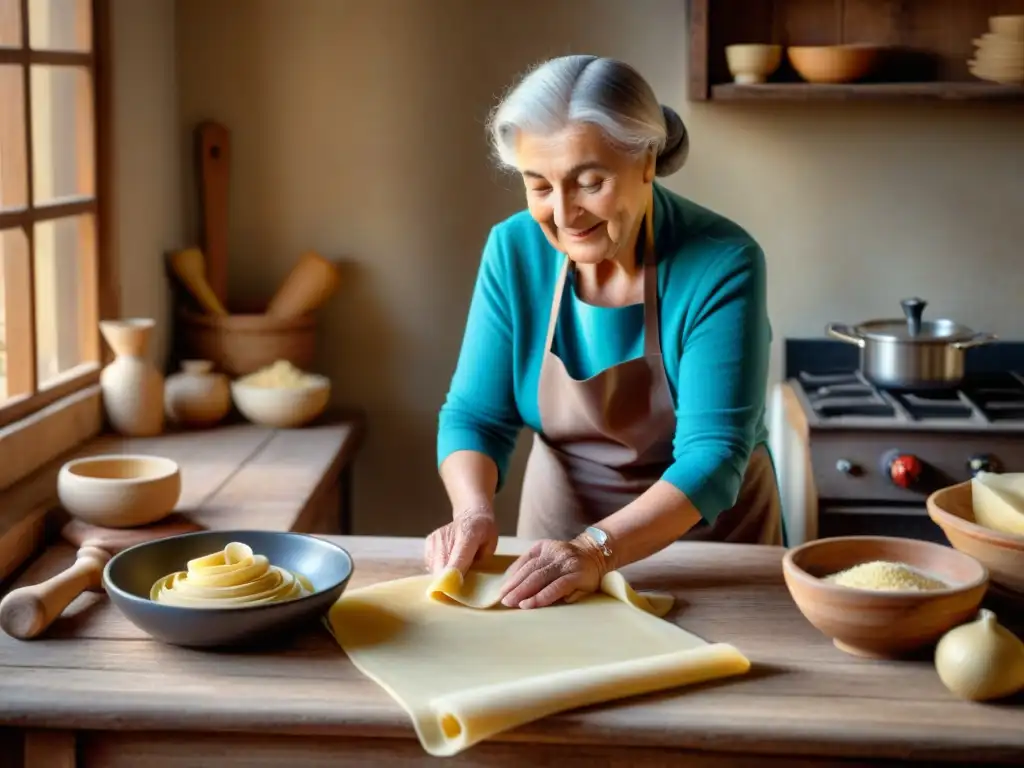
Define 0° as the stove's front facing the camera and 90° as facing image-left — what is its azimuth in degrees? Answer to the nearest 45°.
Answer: approximately 0°

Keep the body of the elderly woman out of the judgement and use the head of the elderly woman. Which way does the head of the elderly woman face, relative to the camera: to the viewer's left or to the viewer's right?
to the viewer's left

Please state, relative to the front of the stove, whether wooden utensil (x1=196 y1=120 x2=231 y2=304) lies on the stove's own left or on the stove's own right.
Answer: on the stove's own right

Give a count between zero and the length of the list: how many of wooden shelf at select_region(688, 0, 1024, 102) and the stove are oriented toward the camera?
2

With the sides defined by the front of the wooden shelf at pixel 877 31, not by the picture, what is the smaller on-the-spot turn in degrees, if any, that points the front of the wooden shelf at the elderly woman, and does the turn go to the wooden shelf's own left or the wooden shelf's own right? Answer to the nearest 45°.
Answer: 0° — it already faces them
